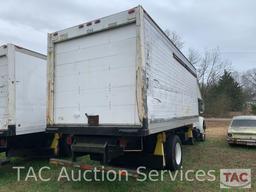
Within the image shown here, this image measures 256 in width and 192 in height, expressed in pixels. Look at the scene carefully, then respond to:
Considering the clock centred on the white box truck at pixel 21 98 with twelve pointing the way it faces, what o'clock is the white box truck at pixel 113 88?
the white box truck at pixel 113 88 is roughly at 3 o'clock from the white box truck at pixel 21 98.

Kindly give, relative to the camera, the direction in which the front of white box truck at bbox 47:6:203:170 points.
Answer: facing away from the viewer and to the right of the viewer

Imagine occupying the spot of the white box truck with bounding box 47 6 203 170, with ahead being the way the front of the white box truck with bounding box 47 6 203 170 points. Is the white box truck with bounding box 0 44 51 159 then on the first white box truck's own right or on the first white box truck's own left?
on the first white box truck's own left

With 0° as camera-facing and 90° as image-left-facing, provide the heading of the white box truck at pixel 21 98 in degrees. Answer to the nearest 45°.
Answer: approximately 225°
